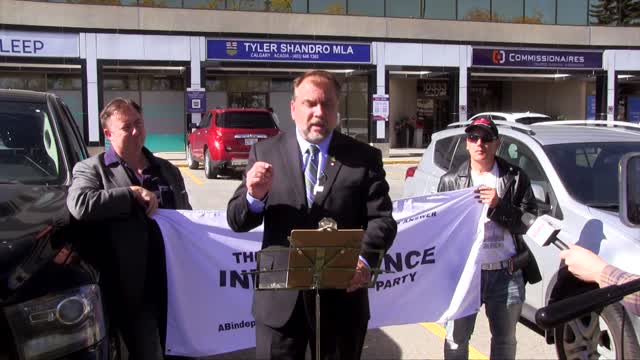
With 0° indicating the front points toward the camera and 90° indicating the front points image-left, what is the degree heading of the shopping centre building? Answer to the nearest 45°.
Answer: approximately 0°

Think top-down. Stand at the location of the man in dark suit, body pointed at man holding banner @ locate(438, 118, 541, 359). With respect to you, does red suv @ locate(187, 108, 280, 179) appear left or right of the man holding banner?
left

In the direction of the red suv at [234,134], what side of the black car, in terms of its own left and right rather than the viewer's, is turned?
back

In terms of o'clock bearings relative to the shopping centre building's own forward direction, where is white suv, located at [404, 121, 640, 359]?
The white suv is roughly at 12 o'clock from the shopping centre building.

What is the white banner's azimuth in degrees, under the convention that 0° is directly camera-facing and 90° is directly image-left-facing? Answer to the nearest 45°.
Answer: approximately 0°

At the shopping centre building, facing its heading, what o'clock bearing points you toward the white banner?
The white banner is roughly at 12 o'clock from the shopping centre building.

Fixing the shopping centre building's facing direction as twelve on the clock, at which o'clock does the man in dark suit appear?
The man in dark suit is roughly at 12 o'clock from the shopping centre building.

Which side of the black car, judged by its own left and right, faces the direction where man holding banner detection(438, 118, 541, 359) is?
left

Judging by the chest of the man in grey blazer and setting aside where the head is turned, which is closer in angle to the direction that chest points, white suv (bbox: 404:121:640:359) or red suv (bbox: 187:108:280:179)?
the white suv

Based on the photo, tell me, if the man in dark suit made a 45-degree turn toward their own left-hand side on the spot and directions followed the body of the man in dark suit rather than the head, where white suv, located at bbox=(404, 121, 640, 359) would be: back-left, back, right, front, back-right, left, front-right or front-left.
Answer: left

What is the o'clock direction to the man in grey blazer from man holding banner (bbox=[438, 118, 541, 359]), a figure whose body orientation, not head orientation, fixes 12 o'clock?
The man in grey blazer is roughly at 2 o'clock from the man holding banner.
